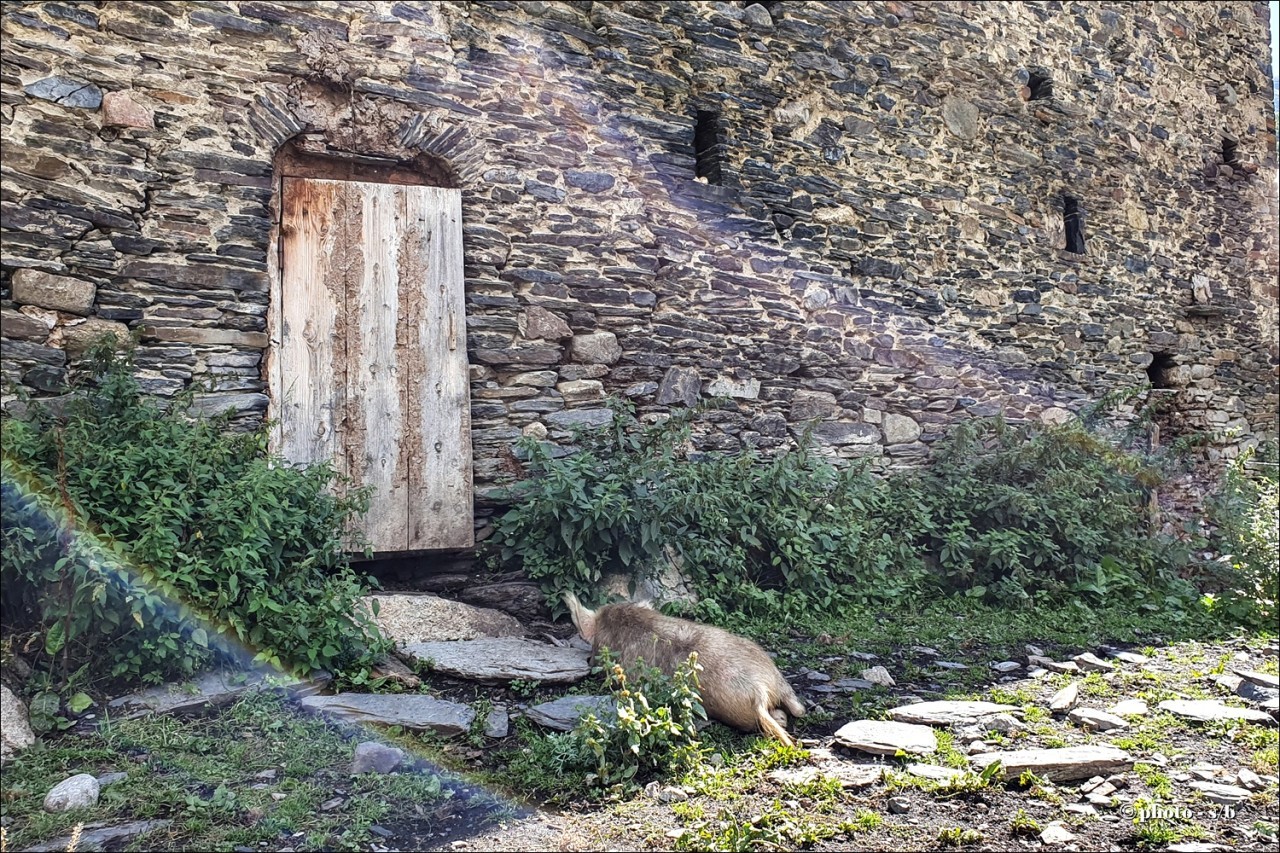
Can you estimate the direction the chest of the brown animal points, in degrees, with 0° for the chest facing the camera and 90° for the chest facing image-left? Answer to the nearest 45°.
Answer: approximately 135°

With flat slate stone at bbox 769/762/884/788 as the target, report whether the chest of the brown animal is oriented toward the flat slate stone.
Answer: no

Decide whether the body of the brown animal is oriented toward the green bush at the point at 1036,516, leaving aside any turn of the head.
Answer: no

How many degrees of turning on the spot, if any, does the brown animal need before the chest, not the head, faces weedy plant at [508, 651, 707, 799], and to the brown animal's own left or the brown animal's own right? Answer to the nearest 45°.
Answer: approximately 90° to the brown animal's own left

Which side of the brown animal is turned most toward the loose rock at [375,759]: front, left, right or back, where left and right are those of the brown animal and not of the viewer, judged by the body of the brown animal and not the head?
left

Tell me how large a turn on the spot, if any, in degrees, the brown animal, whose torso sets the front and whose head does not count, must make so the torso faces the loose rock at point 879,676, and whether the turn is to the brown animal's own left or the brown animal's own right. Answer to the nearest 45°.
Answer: approximately 90° to the brown animal's own right

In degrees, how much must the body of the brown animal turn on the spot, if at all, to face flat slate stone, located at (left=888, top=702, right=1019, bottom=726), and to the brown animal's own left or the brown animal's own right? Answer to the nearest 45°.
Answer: approximately 135° to the brown animal's own right

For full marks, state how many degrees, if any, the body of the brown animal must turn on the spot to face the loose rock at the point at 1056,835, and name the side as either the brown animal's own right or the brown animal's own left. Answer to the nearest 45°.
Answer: approximately 180°

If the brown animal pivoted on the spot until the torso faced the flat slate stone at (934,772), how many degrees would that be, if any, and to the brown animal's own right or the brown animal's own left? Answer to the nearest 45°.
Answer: approximately 180°

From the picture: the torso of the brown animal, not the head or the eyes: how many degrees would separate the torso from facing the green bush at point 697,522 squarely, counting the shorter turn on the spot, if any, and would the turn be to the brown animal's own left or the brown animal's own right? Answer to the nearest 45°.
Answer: approximately 45° to the brown animal's own right

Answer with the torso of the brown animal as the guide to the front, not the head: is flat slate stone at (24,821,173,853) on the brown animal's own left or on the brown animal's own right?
on the brown animal's own left

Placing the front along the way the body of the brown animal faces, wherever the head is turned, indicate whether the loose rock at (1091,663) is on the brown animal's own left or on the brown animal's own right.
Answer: on the brown animal's own right

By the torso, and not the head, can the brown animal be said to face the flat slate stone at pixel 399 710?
no

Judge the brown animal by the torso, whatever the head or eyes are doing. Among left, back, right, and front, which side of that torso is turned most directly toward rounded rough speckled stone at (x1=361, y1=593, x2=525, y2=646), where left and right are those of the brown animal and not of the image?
front

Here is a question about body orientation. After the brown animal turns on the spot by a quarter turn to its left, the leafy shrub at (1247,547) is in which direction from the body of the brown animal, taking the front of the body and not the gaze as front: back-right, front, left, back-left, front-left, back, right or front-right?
back
